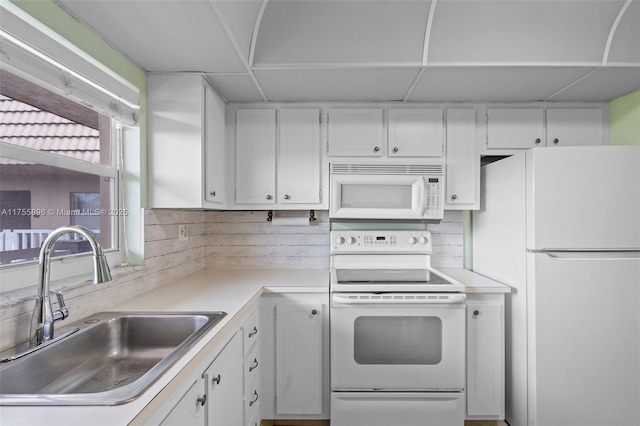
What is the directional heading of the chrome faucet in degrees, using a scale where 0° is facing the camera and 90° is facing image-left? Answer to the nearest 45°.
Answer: approximately 315°

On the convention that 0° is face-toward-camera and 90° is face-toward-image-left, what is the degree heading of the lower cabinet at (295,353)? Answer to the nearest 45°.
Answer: approximately 0°

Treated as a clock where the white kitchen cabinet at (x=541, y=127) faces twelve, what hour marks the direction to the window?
The window is roughly at 1 o'clock from the white kitchen cabinet.

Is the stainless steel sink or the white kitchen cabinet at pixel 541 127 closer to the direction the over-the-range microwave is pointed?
the stainless steel sink

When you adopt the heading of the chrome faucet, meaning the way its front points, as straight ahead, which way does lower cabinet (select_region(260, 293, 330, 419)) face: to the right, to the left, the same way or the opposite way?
to the right

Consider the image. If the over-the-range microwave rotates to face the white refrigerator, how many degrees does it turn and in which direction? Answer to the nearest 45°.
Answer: approximately 90° to its left
